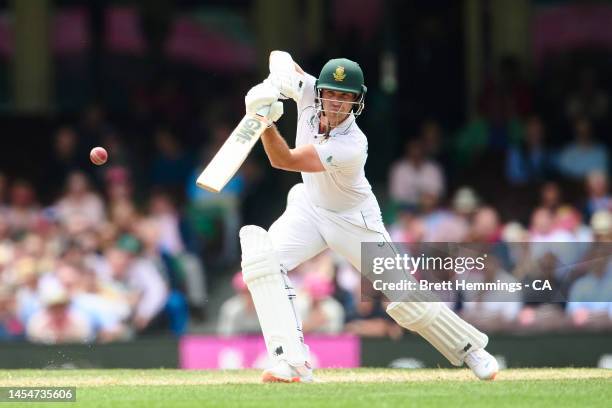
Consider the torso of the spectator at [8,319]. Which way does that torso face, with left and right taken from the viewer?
facing the viewer

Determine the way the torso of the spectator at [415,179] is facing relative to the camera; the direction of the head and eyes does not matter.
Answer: toward the camera

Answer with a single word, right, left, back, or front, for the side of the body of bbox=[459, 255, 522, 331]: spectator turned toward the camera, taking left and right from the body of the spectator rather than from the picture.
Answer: front

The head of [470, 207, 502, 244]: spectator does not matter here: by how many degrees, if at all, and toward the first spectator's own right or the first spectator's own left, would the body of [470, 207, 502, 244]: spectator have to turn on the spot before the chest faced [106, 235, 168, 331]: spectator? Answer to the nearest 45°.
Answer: approximately 90° to the first spectator's own right

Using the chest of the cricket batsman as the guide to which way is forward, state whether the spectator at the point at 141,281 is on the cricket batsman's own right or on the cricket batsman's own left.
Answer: on the cricket batsman's own right

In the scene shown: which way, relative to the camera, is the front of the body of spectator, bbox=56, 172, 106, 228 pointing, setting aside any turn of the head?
toward the camera

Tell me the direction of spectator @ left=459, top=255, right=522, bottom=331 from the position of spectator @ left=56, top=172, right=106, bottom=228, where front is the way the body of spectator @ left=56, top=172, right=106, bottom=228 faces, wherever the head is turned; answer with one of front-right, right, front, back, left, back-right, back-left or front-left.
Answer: front-left

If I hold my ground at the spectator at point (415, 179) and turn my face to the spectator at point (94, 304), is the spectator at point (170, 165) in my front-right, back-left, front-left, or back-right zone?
front-right

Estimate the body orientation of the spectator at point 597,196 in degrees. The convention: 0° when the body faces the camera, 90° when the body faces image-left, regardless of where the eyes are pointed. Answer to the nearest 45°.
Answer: approximately 0°

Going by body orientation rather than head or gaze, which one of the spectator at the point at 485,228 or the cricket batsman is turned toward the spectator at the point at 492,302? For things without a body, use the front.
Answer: the spectator at the point at 485,228

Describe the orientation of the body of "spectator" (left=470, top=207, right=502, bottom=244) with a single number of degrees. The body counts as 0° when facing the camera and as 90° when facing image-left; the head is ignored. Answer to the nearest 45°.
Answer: approximately 0°
